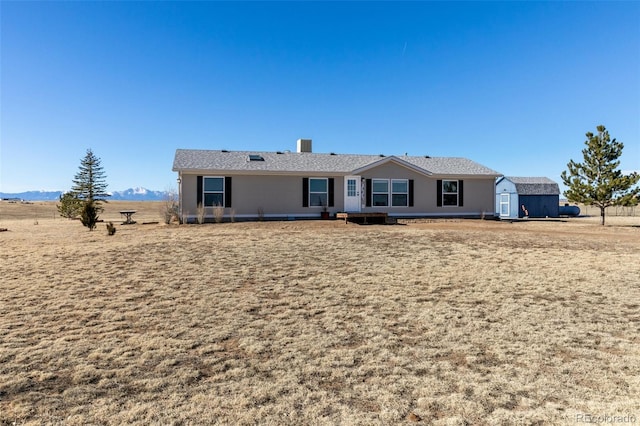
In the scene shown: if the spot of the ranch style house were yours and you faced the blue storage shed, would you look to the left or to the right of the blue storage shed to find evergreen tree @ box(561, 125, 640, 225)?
right

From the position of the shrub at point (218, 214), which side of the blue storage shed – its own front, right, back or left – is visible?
front

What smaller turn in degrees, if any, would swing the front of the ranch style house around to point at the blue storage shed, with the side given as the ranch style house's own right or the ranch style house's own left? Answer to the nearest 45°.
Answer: approximately 135° to the ranch style house's own left

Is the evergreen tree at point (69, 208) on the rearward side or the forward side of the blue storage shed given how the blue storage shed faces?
on the forward side

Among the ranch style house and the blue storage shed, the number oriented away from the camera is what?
0

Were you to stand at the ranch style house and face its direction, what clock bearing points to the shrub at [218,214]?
The shrub is roughly at 2 o'clock from the ranch style house.

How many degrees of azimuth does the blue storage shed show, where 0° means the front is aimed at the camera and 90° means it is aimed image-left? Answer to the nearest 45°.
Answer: approximately 45°

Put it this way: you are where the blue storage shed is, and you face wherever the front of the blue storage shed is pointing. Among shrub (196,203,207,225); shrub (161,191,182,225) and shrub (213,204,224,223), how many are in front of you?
3

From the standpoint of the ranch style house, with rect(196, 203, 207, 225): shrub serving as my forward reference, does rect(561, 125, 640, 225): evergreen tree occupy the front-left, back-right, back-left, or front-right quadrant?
back-left

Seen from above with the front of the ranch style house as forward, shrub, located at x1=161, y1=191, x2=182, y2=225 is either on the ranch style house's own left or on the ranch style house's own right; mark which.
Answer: on the ranch style house's own right

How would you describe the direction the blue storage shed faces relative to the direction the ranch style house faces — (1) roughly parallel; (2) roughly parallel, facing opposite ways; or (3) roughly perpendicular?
roughly perpendicular

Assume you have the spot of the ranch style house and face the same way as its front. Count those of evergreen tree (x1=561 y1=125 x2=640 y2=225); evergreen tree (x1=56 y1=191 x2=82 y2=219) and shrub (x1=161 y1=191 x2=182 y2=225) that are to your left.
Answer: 1

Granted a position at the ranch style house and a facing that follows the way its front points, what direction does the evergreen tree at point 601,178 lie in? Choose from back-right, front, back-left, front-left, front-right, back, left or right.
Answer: left

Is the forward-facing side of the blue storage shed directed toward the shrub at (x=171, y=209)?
yes
